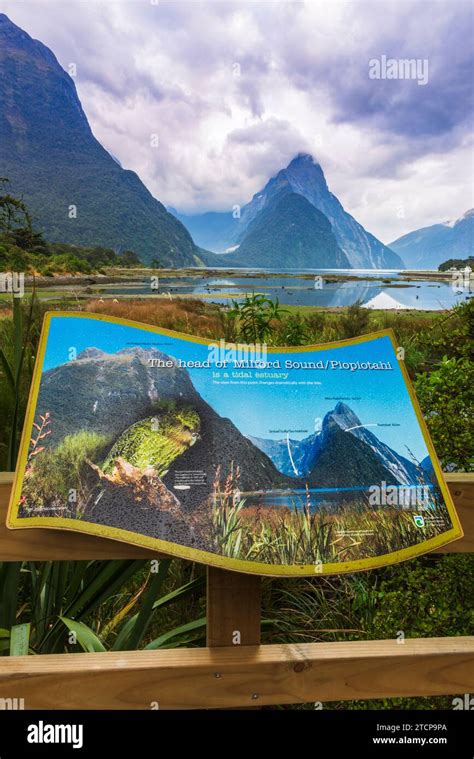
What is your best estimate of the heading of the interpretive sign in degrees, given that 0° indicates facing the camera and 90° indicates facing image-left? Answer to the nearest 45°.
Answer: approximately 0°

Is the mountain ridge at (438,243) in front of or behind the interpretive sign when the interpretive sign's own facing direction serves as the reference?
behind

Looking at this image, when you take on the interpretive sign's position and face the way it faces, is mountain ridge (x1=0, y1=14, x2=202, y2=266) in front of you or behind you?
behind

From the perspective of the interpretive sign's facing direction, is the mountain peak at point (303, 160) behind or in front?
behind
